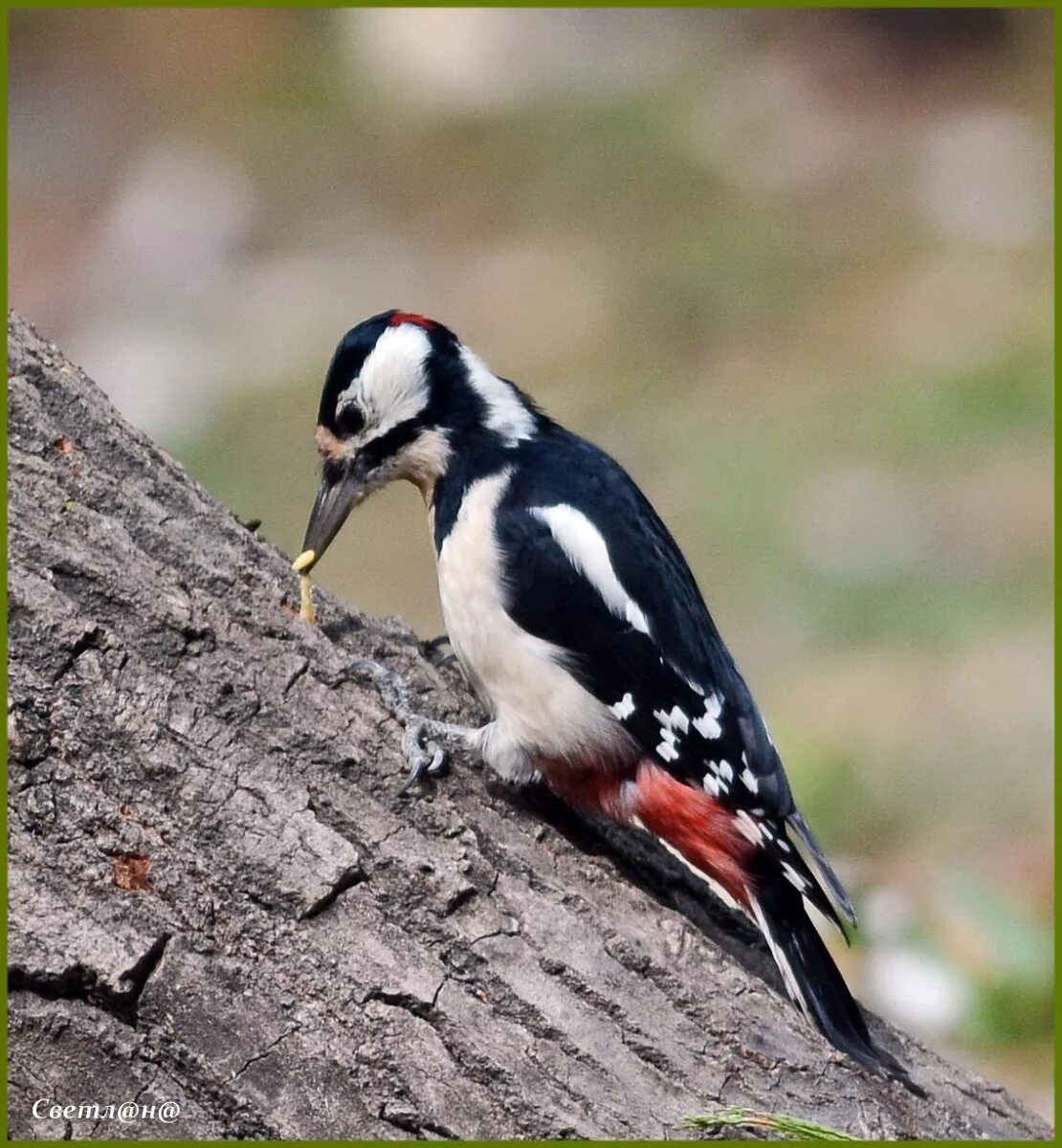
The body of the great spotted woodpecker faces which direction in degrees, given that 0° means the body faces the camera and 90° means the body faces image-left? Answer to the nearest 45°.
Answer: approximately 90°
